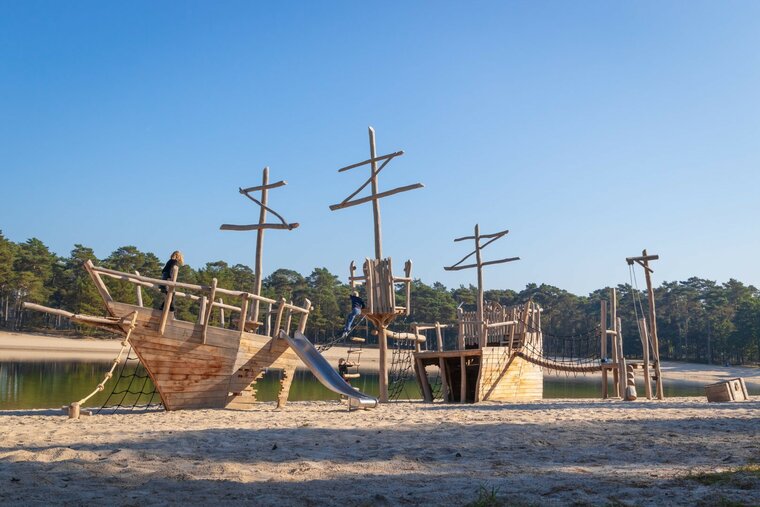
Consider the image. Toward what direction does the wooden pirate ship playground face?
to the viewer's left
